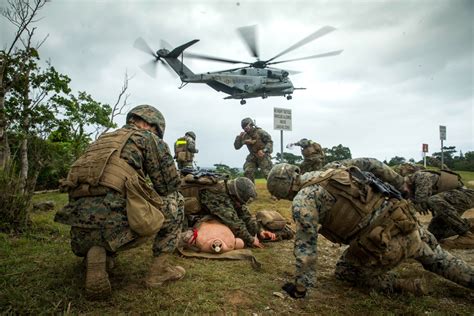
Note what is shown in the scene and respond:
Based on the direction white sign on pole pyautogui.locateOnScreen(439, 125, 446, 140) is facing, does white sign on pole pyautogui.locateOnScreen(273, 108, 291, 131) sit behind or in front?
in front

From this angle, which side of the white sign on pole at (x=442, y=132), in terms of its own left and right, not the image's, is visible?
front
